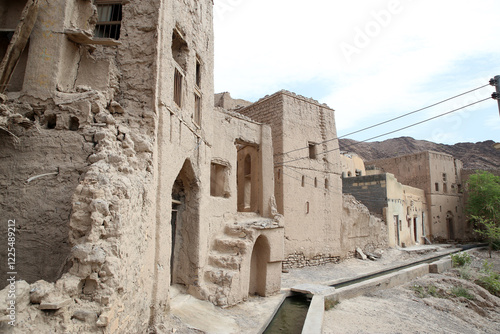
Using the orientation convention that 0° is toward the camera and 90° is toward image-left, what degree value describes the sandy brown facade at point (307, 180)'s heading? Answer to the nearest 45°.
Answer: approximately 315°

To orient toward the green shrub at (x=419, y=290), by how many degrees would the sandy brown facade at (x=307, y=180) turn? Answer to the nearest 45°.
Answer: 0° — it already faces it

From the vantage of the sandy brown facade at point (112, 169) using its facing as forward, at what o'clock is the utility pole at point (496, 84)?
The utility pole is roughly at 11 o'clock from the sandy brown facade.

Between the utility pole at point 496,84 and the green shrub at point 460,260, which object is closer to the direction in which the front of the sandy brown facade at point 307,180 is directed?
the utility pole

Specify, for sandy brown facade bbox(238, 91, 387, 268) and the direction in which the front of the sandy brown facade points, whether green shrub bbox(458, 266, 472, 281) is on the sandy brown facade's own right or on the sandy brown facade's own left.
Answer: on the sandy brown facade's own left

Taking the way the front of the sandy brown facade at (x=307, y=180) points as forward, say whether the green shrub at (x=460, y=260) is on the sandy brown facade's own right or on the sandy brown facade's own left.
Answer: on the sandy brown facade's own left

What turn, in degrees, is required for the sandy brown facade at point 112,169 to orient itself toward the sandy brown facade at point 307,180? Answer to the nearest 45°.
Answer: approximately 90° to its left

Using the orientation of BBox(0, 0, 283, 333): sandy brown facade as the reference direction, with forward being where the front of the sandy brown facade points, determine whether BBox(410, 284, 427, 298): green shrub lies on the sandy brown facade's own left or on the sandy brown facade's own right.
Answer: on the sandy brown facade's own left

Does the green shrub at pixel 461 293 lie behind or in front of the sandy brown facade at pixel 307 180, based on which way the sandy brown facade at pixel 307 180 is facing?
in front
